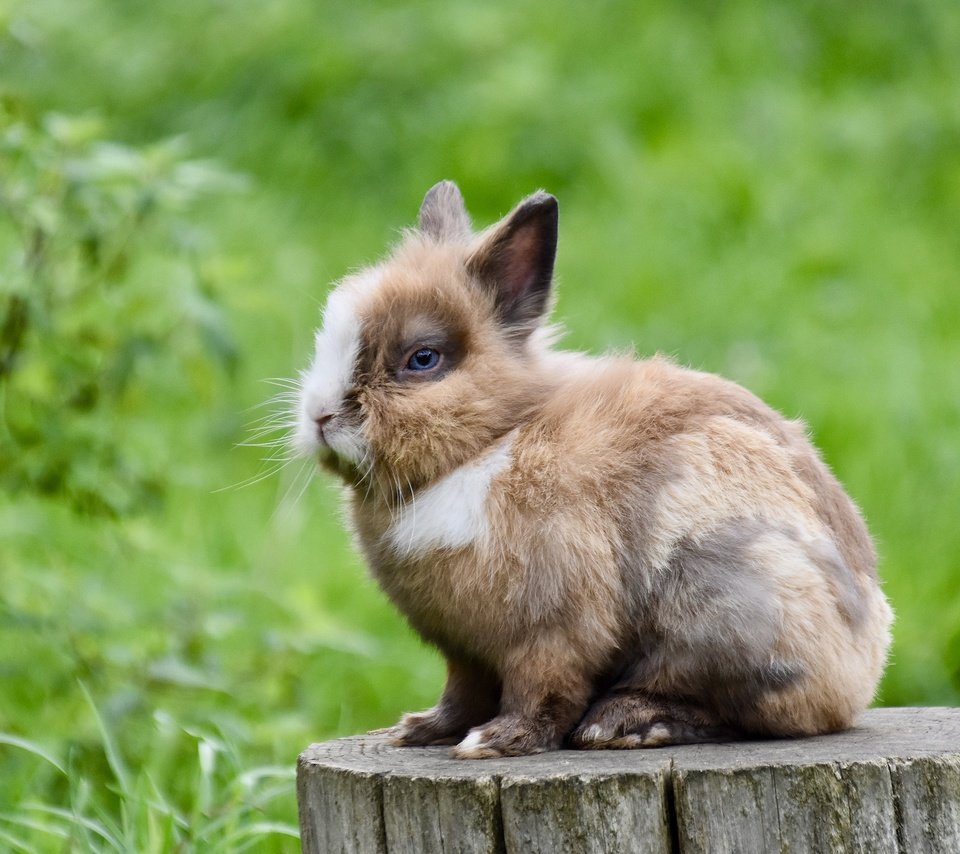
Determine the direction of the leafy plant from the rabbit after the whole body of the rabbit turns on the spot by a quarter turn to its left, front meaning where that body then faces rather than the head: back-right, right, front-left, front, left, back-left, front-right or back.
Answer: back-right

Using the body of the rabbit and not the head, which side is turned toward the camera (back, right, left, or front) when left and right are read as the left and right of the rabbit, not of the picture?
left
